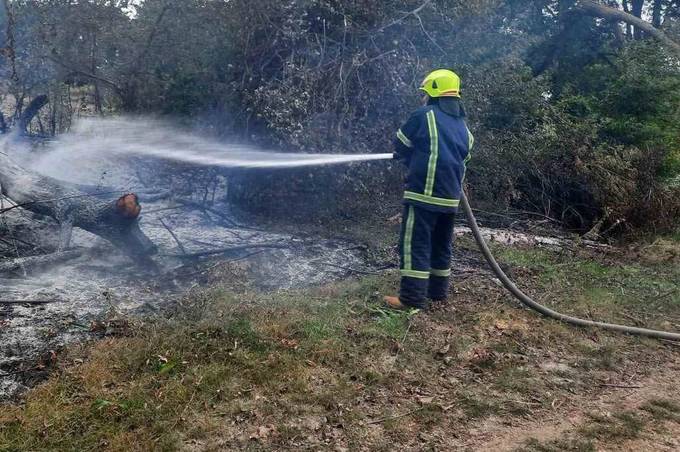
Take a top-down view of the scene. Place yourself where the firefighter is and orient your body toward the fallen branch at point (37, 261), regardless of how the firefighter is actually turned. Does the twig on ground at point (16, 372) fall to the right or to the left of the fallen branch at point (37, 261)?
left

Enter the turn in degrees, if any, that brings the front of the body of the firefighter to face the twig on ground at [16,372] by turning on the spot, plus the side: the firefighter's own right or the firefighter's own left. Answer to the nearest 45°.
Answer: approximately 90° to the firefighter's own left

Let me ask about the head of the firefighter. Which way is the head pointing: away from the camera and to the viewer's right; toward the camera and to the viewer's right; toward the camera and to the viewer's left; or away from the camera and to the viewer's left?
away from the camera and to the viewer's left

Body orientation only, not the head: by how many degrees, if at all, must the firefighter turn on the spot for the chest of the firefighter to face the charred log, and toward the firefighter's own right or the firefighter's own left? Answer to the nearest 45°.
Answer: approximately 45° to the firefighter's own left

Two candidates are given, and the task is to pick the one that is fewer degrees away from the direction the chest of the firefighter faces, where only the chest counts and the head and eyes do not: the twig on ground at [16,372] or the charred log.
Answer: the charred log

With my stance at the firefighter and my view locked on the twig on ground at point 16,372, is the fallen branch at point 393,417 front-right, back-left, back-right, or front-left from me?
front-left

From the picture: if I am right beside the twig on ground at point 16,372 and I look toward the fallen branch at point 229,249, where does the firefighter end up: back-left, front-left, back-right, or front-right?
front-right

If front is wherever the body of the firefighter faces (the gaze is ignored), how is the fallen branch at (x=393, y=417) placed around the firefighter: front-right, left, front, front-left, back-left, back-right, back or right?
back-left

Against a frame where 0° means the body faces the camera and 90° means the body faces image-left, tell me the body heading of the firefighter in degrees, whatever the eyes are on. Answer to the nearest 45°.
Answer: approximately 135°

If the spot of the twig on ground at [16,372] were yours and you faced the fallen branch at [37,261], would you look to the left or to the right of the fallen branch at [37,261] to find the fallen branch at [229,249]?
right

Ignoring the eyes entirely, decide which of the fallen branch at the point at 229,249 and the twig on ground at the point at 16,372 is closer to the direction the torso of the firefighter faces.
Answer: the fallen branch

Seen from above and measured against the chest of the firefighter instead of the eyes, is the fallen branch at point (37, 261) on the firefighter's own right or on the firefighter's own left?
on the firefighter's own left

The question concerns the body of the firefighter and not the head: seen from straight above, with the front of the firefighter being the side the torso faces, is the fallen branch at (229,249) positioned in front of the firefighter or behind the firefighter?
in front
